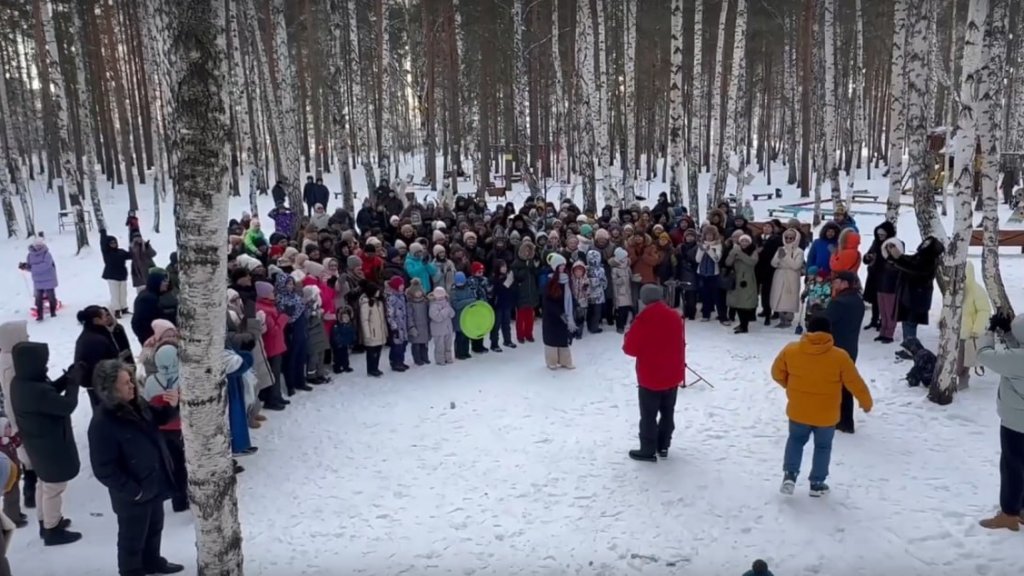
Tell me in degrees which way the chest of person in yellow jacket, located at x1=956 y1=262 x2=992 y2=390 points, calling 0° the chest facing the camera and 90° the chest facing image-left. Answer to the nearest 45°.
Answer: approximately 90°

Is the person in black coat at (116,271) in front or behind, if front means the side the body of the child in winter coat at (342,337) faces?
behind

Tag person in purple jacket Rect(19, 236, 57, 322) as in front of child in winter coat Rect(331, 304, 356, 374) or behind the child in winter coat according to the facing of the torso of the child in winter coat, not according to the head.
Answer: behind

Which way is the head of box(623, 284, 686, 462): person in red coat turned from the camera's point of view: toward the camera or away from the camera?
away from the camera

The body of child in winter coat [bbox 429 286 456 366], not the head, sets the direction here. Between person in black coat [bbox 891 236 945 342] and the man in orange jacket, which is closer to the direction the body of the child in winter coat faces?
the man in orange jacket

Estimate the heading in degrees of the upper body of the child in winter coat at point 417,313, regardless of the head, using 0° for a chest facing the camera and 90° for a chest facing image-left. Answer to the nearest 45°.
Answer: approximately 315°

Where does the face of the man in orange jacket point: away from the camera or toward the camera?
away from the camera

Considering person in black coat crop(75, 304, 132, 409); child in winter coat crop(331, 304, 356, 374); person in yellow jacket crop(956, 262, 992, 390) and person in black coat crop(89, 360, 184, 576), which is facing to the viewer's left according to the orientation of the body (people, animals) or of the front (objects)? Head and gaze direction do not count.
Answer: the person in yellow jacket

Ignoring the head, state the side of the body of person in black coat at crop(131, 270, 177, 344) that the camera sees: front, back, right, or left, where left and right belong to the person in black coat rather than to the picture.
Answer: right

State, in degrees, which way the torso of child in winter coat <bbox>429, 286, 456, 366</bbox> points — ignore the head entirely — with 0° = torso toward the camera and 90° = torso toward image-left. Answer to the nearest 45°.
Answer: approximately 0°

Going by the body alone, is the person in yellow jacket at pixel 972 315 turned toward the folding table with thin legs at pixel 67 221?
yes

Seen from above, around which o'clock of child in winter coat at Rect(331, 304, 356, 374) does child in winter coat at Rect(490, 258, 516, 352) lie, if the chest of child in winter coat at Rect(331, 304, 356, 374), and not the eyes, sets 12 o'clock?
child in winter coat at Rect(490, 258, 516, 352) is roughly at 10 o'clock from child in winter coat at Rect(331, 304, 356, 374).
